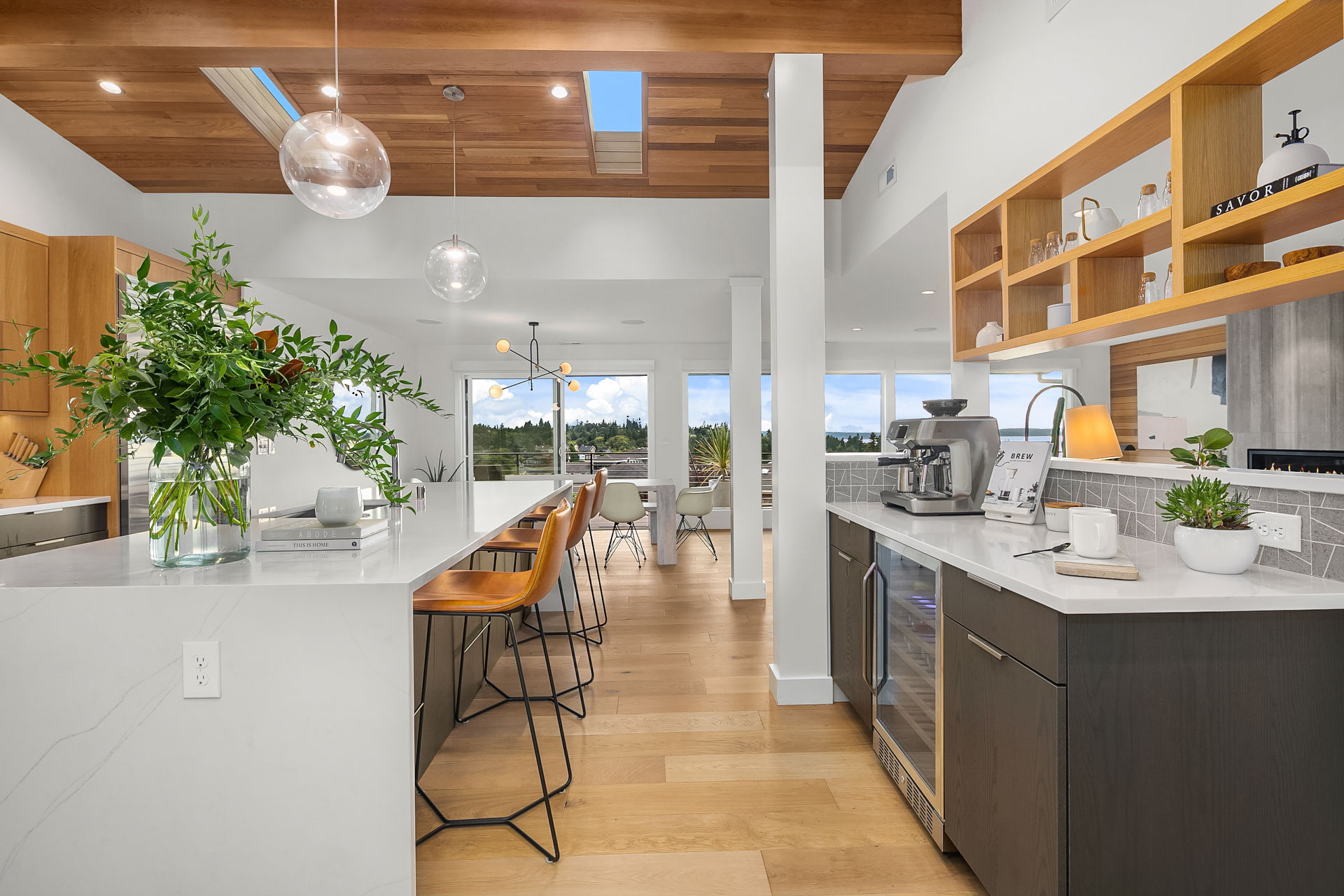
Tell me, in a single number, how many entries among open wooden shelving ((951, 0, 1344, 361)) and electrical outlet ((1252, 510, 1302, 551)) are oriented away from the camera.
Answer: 0

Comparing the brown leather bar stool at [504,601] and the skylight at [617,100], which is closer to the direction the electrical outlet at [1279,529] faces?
the brown leather bar stool

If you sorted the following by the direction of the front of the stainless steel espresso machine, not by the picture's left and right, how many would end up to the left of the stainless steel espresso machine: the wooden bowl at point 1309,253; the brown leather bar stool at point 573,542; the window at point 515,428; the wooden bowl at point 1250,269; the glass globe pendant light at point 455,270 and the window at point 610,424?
2

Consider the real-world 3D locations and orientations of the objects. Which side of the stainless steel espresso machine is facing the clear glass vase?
front

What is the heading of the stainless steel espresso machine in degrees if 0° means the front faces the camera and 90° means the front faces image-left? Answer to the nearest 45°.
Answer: approximately 45°

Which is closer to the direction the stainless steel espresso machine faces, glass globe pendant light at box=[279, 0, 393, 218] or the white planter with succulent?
the glass globe pendant light

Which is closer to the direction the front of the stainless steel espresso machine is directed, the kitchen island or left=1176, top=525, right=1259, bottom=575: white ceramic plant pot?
the kitchen island

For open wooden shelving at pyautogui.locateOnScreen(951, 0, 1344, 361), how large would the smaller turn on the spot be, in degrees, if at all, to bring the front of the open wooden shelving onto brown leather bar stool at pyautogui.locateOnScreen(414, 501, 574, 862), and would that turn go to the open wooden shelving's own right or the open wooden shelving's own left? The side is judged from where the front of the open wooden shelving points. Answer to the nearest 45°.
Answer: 0° — it already faces it

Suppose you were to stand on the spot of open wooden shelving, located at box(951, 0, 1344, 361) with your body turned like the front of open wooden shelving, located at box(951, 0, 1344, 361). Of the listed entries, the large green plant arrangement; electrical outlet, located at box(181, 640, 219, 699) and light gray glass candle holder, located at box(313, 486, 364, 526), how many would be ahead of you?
3

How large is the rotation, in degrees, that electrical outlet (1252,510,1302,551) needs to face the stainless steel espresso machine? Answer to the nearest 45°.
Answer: approximately 90° to its right
